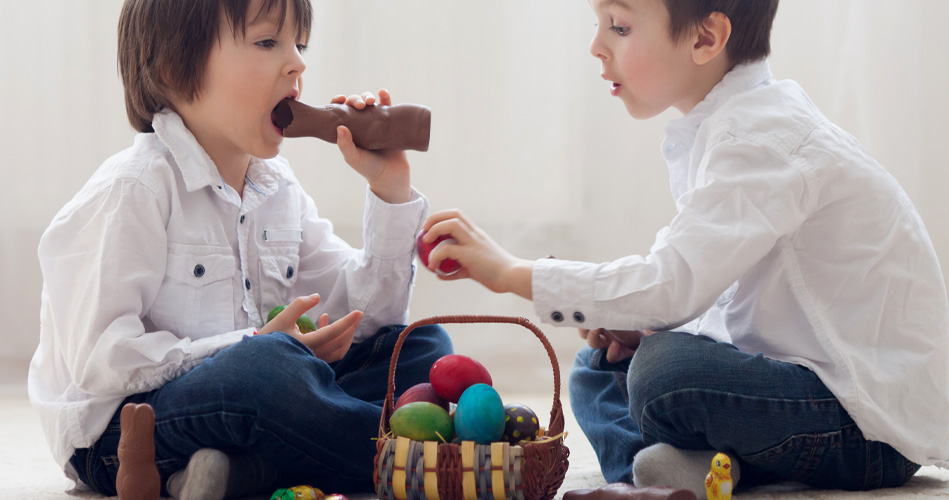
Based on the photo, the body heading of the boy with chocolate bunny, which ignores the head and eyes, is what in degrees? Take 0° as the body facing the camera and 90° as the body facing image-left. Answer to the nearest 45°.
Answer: approximately 315°

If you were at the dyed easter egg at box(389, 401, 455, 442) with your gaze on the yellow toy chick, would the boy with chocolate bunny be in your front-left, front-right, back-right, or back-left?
back-left

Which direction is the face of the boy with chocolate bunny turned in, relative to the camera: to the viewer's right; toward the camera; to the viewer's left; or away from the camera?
to the viewer's right
